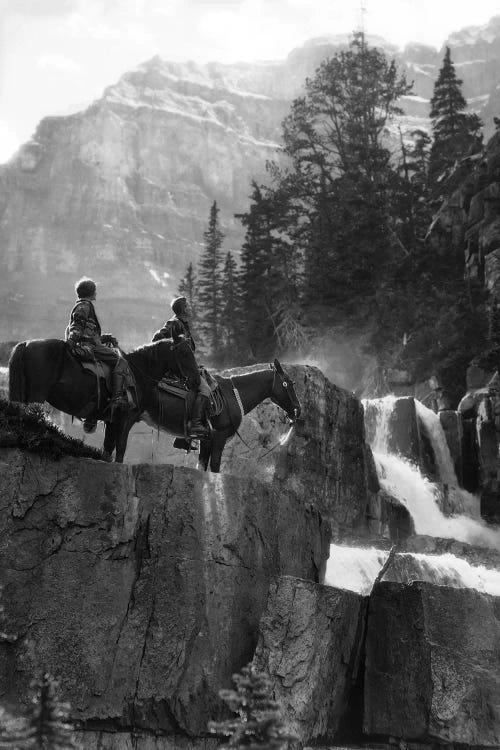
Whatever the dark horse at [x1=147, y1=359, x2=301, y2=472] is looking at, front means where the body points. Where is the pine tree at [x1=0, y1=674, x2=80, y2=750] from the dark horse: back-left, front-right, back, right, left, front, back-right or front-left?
right

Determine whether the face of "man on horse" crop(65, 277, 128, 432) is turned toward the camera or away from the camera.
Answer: away from the camera

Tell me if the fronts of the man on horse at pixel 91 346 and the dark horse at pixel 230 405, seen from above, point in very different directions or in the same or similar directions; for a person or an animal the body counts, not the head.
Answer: same or similar directions

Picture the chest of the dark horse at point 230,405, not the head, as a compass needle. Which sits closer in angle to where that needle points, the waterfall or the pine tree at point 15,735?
the waterfall

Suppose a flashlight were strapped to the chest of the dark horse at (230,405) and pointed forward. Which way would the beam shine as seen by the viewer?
to the viewer's right

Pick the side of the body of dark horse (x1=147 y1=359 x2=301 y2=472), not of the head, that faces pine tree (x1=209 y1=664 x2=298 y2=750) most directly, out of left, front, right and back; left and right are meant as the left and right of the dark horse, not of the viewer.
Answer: right

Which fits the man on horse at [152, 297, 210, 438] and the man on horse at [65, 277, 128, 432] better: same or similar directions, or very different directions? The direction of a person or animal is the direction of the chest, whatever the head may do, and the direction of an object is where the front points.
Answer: same or similar directions

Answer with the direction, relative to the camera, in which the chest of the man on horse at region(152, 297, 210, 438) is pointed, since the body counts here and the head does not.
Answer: to the viewer's right

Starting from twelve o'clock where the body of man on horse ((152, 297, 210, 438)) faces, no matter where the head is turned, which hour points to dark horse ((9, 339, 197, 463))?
The dark horse is roughly at 5 o'clock from the man on horse.

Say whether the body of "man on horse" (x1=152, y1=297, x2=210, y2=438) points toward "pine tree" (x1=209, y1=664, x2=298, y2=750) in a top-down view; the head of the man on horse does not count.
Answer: no

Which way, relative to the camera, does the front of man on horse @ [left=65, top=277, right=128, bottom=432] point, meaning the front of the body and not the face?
to the viewer's right

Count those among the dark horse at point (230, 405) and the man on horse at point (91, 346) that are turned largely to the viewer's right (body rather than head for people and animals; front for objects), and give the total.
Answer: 2

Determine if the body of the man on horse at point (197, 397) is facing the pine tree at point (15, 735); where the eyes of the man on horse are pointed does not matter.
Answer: no

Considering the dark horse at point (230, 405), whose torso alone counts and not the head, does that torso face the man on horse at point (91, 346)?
no
